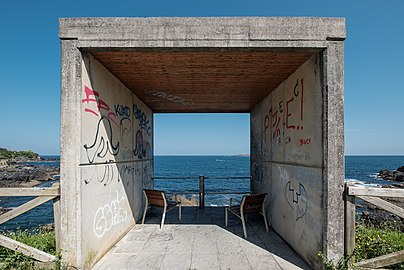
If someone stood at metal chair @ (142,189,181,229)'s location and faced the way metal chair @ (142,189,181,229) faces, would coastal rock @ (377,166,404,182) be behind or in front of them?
in front

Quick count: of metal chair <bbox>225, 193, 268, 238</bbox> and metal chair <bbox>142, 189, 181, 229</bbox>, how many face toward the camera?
0

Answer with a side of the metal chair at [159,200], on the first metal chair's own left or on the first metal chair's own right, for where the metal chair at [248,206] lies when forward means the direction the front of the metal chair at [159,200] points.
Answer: on the first metal chair's own right

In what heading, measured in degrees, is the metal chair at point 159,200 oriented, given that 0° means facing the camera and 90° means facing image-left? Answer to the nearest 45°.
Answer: approximately 225°

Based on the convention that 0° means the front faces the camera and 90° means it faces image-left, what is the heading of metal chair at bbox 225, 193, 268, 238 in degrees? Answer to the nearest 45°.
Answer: approximately 135°
